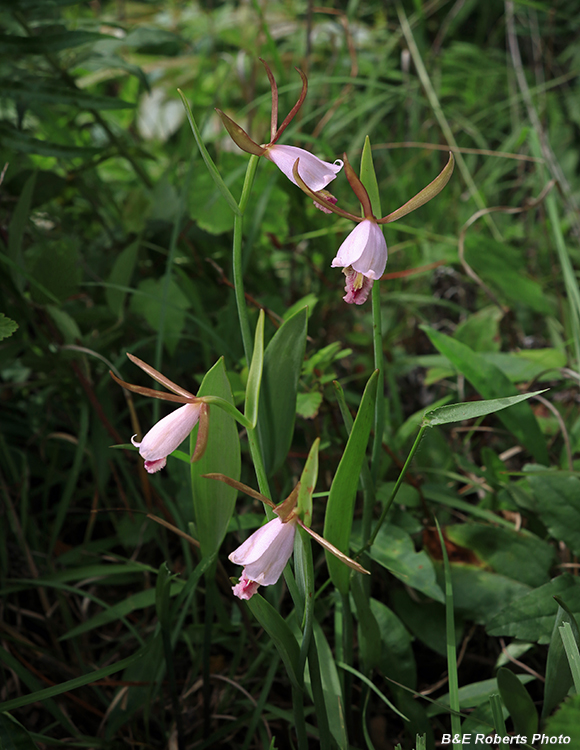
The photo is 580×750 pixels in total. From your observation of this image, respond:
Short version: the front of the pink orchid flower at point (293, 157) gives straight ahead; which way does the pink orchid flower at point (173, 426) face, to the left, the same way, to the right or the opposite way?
the opposite way

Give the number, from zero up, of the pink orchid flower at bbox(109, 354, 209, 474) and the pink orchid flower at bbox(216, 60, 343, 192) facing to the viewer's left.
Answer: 1

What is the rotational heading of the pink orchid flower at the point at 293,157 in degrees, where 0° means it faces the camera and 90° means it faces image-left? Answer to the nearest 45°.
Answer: approximately 270°

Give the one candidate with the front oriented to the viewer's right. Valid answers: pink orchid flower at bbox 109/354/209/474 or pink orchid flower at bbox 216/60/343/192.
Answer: pink orchid flower at bbox 216/60/343/192

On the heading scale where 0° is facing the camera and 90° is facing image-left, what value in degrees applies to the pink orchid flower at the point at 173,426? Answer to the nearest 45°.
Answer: approximately 90°
